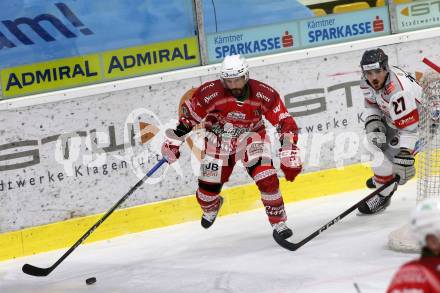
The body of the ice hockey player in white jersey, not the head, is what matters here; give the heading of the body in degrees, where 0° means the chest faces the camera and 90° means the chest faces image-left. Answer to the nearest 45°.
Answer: approximately 45°

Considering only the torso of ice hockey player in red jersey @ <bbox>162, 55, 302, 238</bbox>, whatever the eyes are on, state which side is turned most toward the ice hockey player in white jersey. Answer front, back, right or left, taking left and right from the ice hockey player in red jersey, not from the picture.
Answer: left

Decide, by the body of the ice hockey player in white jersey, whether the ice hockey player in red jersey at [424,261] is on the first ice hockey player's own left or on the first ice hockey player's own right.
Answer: on the first ice hockey player's own left

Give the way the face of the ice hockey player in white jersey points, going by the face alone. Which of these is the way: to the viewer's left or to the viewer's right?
to the viewer's left

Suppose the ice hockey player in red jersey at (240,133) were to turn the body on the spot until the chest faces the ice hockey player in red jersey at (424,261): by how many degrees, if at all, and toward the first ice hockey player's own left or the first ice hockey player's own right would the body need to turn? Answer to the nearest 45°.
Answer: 0° — they already face them
